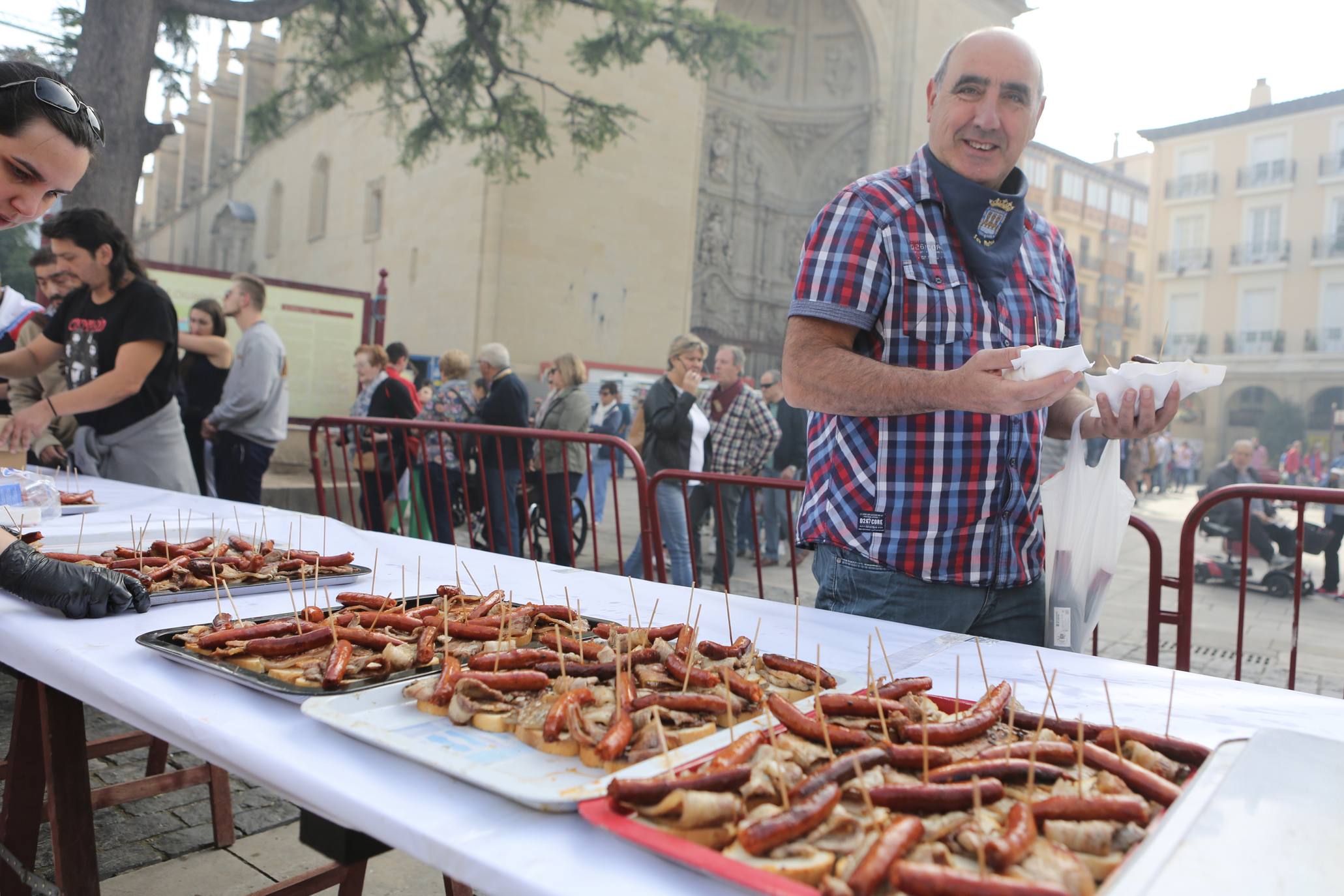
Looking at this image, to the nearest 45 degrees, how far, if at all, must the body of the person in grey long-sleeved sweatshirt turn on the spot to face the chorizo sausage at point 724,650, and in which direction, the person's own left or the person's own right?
approximately 90° to the person's own left

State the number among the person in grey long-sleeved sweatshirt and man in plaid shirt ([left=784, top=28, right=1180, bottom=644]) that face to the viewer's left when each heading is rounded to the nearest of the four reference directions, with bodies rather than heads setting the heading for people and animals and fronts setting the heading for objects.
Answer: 1

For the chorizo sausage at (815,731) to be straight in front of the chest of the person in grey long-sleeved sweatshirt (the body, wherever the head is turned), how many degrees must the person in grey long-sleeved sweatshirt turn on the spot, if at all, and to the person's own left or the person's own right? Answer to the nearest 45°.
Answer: approximately 90° to the person's own left

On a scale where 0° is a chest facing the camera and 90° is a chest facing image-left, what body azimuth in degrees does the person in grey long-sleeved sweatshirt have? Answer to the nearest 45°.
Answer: approximately 90°

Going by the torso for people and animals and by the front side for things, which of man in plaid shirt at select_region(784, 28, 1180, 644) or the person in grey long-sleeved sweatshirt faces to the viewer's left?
the person in grey long-sleeved sweatshirt
